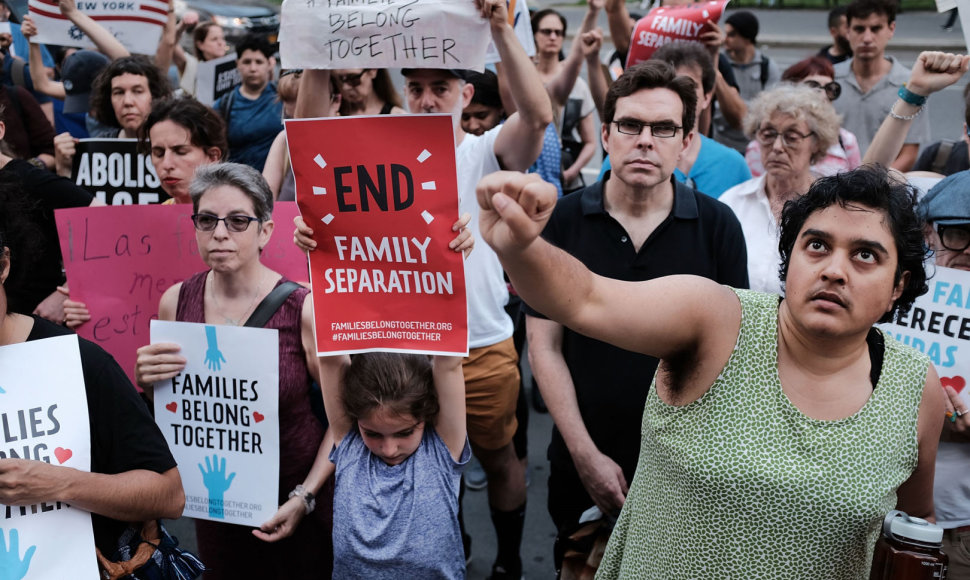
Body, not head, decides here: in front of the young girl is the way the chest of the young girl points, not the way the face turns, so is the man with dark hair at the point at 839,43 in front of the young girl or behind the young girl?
behind

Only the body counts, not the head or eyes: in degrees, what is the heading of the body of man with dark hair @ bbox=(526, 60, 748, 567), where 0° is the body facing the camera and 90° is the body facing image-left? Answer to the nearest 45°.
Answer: approximately 0°

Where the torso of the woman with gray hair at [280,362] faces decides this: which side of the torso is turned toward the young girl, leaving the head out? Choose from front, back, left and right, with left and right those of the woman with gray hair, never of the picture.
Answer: left

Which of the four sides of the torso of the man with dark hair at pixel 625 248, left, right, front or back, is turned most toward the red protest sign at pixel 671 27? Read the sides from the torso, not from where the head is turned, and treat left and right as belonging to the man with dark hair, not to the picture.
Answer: back

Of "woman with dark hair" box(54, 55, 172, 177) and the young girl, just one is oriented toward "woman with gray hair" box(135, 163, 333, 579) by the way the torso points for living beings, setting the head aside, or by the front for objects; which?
the woman with dark hair

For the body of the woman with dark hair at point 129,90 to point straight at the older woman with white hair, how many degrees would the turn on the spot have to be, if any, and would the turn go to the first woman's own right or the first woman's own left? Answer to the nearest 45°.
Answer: approximately 45° to the first woman's own left

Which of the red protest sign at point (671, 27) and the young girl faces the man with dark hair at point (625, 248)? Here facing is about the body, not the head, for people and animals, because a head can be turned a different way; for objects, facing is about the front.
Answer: the red protest sign

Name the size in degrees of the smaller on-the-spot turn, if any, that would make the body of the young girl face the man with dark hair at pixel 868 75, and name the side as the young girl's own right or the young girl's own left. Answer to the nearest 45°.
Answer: approximately 135° to the young girl's own left

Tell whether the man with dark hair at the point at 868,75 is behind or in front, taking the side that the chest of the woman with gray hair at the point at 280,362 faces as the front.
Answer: behind

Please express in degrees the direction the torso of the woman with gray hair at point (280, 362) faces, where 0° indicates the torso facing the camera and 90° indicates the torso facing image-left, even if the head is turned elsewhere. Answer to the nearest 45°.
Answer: approximately 45°

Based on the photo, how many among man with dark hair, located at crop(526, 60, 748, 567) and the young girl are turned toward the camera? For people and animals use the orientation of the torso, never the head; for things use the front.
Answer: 2
